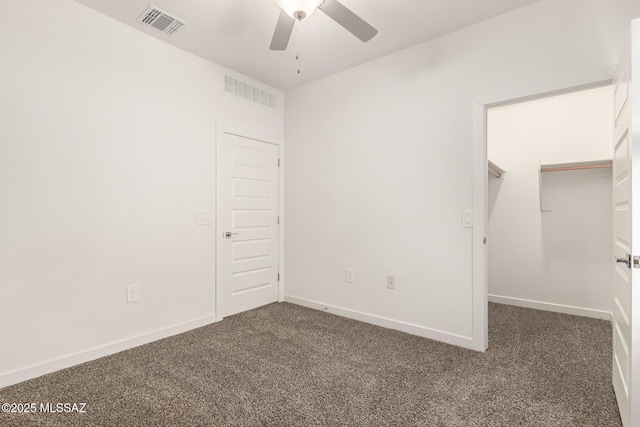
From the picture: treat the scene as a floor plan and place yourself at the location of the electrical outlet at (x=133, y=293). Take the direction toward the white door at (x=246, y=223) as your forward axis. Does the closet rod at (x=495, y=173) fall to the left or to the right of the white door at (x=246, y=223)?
right

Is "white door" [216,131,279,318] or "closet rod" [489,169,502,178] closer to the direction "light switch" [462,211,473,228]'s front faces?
the white door

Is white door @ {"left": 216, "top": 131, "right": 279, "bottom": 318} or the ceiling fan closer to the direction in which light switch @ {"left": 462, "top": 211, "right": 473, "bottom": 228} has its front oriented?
the ceiling fan

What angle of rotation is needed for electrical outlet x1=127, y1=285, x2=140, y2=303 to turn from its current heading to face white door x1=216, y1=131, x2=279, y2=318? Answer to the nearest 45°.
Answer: approximately 90° to its left

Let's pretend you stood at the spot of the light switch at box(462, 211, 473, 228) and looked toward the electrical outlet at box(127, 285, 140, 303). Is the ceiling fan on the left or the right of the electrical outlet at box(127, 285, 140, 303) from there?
left

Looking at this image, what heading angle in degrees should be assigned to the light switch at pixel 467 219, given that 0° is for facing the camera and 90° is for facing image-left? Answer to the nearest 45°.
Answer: approximately 0°

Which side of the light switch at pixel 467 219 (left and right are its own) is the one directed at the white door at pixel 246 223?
right

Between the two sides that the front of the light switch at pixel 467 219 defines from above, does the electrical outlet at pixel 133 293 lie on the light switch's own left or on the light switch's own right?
on the light switch's own right

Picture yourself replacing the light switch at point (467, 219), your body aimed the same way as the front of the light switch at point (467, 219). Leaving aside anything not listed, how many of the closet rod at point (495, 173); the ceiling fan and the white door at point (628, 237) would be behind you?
1

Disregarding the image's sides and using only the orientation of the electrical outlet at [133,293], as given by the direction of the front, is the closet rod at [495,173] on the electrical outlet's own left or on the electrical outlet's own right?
on the electrical outlet's own left

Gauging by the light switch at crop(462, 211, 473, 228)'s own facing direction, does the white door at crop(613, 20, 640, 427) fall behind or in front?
in front
